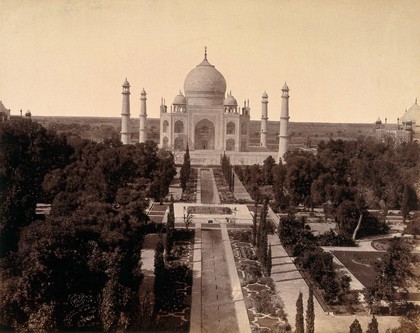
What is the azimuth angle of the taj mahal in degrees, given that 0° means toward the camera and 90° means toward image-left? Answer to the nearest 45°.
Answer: approximately 0°

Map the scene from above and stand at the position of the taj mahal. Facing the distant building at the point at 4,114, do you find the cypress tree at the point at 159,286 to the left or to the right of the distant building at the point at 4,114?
left

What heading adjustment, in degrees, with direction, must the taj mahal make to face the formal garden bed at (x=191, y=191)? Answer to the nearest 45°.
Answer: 0° — it already faces it

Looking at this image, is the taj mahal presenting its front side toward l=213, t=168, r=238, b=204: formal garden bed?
yes

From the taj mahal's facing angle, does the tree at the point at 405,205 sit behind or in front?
in front

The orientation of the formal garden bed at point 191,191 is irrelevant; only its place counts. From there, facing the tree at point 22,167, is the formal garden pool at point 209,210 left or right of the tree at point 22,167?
left

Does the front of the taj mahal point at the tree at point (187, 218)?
yes

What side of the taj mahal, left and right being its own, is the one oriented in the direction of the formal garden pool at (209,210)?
front

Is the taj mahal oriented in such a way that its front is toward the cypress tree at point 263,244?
yes

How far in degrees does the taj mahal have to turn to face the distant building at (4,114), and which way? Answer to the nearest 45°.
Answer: approximately 45° to its right

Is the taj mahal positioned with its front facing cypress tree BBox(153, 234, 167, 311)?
yes
